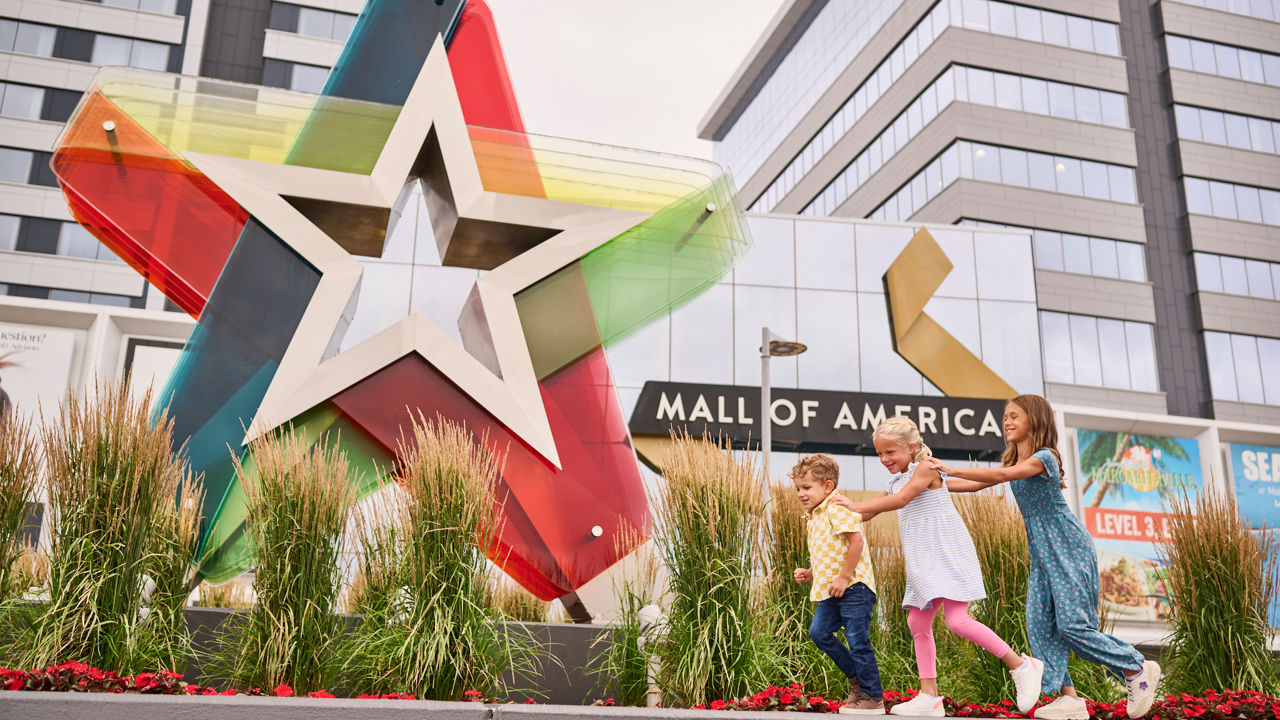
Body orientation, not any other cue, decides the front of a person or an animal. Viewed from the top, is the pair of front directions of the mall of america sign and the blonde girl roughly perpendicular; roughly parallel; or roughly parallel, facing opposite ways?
roughly perpendicular

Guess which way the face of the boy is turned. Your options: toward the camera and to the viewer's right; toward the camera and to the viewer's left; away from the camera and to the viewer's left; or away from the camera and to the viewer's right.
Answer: toward the camera and to the viewer's left

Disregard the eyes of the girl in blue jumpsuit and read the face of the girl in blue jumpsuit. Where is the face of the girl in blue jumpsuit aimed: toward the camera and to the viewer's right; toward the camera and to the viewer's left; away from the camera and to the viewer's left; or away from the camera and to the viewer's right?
toward the camera and to the viewer's left

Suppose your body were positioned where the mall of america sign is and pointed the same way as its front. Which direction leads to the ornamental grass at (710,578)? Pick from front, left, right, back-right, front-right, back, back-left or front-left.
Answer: front

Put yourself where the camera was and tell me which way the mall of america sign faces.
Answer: facing the viewer

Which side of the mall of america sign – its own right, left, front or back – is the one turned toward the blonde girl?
front

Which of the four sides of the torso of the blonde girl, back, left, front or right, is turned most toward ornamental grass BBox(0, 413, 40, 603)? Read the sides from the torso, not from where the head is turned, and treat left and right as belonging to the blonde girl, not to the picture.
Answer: front

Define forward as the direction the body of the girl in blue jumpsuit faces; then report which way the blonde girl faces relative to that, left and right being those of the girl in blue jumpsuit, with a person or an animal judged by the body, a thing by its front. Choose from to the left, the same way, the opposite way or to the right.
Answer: the same way

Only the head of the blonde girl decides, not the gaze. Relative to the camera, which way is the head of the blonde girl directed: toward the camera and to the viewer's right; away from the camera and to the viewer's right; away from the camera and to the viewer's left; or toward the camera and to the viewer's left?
toward the camera and to the viewer's left

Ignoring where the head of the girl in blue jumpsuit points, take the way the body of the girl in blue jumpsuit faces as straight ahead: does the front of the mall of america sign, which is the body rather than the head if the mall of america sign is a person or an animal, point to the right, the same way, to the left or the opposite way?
to the left

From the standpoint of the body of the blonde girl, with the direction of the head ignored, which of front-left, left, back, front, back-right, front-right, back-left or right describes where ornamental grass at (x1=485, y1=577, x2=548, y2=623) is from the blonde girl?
front-right

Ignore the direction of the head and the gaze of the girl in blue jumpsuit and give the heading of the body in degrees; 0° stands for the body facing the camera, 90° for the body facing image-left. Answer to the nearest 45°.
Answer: approximately 90°

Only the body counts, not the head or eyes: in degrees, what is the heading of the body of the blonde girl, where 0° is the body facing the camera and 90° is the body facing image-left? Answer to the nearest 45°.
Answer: approximately 90°

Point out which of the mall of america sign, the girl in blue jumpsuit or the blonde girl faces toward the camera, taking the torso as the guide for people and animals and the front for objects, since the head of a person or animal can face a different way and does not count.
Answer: the mall of america sign
